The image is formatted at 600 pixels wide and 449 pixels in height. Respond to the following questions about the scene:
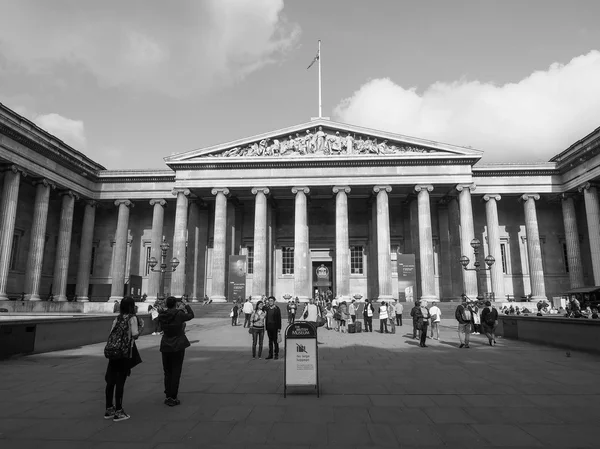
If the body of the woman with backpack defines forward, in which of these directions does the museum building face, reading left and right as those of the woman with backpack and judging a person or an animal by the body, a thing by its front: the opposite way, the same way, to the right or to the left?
the opposite way

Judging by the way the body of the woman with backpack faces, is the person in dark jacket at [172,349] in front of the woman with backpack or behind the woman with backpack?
in front

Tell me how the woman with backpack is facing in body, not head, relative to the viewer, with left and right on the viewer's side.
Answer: facing away from the viewer and to the right of the viewer

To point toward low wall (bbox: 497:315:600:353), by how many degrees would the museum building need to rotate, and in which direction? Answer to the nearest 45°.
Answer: approximately 45° to its left

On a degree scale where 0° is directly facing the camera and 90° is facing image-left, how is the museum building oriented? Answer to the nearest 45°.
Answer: approximately 0°

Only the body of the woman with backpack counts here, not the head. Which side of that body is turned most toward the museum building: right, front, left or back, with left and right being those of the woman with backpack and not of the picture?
front

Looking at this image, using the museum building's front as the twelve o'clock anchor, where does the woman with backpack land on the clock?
The woman with backpack is roughly at 12 o'clock from the museum building.

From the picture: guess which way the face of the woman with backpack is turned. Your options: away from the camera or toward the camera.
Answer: away from the camera

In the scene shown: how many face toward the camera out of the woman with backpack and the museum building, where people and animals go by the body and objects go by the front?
1

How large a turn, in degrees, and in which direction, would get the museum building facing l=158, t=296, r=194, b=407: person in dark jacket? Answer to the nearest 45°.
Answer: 0° — it already faces them

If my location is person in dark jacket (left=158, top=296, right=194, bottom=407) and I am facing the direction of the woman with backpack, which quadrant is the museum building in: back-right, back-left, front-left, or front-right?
back-right
